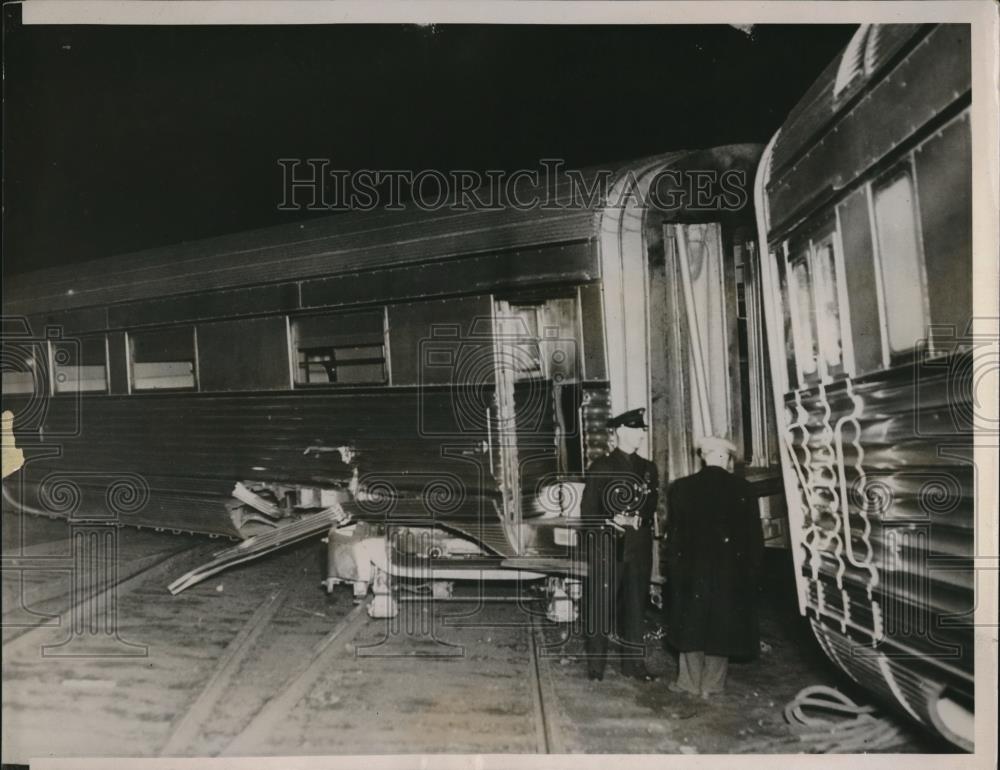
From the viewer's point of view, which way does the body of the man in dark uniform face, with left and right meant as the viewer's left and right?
facing the viewer and to the right of the viewer
